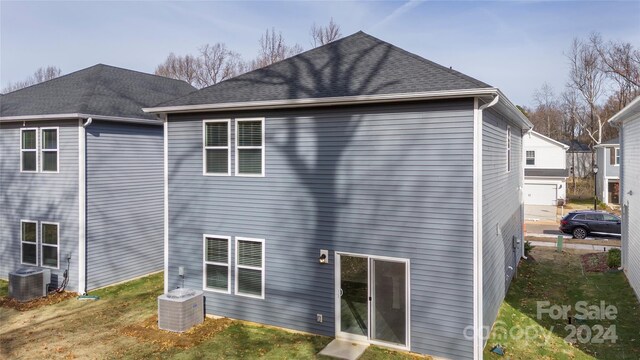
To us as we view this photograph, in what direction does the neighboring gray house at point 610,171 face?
facing the viewer

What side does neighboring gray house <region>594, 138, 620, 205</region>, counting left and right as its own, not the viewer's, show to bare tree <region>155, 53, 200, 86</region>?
right

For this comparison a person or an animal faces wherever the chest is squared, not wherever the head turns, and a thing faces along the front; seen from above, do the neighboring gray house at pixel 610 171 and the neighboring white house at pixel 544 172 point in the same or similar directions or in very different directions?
same or similar directions

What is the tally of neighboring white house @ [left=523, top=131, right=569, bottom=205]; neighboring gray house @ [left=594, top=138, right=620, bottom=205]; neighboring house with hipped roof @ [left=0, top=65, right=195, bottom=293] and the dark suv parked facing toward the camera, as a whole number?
2

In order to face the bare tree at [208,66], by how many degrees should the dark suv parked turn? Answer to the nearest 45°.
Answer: approximately 180°

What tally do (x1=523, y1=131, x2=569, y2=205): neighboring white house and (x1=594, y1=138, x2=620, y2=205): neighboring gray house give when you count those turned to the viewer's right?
0

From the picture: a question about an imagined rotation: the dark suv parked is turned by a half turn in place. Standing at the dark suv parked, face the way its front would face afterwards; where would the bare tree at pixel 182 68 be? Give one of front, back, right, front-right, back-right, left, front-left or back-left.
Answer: front

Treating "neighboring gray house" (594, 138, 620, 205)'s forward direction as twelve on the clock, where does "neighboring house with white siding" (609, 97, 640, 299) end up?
The neighboring house with white siding is roughly at 12 o'clock from the neighboring gray house.

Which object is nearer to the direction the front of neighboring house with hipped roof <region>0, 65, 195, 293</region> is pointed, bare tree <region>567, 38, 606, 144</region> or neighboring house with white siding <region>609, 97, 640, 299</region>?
the bare tree

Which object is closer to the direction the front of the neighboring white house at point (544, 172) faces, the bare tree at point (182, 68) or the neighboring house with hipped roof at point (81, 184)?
the neighboring house with hipped roof

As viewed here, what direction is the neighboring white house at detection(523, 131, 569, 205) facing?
toward the camera

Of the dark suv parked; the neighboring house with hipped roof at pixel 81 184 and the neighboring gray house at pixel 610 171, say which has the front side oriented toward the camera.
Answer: the neighboring gray house

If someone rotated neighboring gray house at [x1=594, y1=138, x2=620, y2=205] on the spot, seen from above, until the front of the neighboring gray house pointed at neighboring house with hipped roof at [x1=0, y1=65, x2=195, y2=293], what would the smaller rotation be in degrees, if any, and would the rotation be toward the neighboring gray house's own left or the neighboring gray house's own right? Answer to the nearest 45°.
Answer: approximately 45° to the neighboring gray house's own right

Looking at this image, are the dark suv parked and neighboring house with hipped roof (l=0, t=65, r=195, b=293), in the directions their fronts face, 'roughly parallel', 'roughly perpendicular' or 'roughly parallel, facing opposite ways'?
roughly perpendicular
